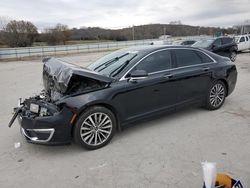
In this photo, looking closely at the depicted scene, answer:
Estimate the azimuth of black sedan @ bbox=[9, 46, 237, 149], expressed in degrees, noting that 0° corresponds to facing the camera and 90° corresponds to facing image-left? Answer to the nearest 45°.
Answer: approximately 45°

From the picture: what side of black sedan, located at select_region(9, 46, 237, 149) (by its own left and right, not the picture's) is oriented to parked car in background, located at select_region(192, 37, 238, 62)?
back

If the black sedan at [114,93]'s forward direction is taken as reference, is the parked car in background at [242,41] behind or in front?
behind
